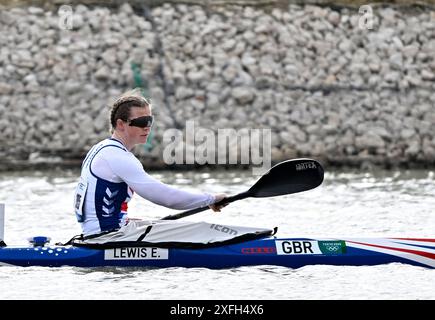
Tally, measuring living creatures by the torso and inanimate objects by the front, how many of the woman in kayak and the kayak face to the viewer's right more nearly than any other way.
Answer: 2

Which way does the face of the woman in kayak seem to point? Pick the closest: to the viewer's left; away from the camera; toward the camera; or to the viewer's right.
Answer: to the viewer's right

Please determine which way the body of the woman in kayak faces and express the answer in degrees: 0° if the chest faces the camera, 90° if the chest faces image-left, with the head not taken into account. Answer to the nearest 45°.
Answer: approximately 270°

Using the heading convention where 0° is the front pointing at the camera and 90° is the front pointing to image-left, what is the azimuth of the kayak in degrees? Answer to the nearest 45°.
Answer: approximately 270°
